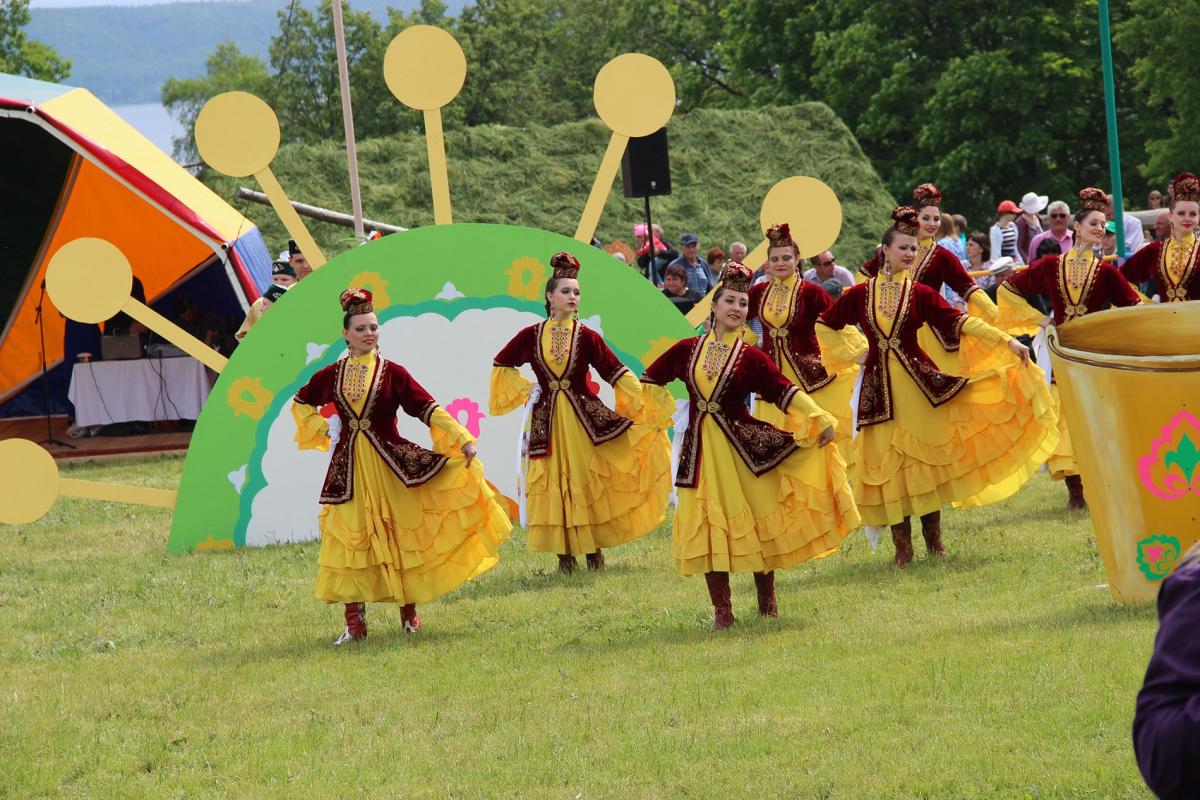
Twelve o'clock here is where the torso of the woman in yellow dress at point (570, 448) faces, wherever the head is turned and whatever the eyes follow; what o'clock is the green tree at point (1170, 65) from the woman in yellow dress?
The green tree is roughly at 7 o'clock from the woman in yellow dress.

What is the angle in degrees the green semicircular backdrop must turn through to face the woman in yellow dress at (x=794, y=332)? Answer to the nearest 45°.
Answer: approximately 45° to its left

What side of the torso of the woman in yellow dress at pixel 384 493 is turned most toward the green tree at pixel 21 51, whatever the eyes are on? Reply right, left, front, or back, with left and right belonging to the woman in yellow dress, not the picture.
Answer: back

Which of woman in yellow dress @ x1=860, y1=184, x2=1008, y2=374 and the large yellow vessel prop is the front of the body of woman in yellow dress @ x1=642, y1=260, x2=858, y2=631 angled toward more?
the large yellow vessel prop

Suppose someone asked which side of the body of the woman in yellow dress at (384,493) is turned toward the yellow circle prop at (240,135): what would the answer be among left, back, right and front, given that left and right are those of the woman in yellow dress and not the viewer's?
back
